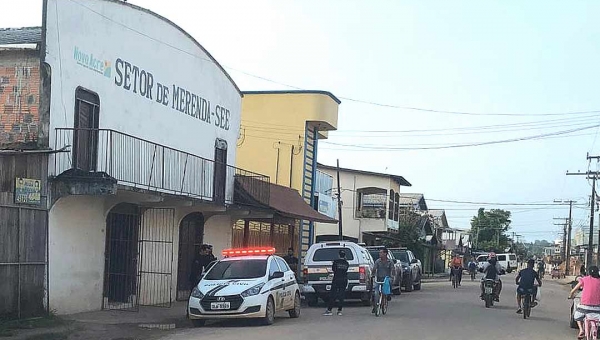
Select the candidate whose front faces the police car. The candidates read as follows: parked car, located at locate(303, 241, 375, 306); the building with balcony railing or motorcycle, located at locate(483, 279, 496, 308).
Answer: the building with balcony railing

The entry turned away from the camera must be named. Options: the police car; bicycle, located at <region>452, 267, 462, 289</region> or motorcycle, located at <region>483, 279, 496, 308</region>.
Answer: the motorcycle

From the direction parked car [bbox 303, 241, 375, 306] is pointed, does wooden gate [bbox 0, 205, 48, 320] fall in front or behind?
behind

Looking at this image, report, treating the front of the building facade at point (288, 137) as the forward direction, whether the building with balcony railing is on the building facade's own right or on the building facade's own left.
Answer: on the building facade's own right

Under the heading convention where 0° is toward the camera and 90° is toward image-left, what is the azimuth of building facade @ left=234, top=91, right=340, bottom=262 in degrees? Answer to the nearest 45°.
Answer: approximately 315°

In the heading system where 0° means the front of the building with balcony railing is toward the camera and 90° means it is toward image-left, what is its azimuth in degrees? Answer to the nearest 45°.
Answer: approximately 315°

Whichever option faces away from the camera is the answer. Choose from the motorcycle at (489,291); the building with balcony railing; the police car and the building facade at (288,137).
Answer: the motorcycle

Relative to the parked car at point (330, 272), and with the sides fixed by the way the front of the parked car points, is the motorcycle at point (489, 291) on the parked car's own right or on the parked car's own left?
on the parked car's own right
